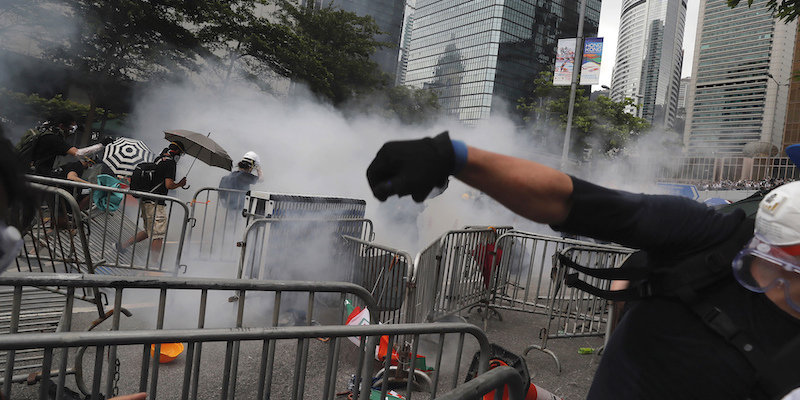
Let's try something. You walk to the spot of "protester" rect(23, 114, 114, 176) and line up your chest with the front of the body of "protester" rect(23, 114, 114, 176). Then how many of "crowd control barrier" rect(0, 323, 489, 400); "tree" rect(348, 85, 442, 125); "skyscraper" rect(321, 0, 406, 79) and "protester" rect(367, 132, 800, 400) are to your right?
2

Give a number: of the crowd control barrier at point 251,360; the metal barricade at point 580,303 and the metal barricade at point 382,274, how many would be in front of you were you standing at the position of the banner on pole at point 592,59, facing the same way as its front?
3

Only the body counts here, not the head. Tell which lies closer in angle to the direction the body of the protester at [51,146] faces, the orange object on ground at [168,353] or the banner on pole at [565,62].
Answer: the banner on pole

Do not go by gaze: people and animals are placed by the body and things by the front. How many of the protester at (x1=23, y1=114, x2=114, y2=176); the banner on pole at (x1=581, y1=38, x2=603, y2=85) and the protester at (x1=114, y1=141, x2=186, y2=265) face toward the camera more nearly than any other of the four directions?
1

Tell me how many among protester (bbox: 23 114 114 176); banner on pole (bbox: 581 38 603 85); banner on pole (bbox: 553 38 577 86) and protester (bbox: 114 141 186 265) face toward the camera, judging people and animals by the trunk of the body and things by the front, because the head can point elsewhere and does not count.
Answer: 2

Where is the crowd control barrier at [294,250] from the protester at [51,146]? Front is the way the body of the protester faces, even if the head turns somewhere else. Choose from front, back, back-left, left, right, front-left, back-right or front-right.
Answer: front-right

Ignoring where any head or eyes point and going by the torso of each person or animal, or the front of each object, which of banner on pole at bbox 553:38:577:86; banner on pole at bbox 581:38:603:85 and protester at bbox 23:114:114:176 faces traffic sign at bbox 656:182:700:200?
the protester

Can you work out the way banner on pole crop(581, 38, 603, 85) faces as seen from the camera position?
facing the viewer

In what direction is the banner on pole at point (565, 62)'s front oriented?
toward the camera

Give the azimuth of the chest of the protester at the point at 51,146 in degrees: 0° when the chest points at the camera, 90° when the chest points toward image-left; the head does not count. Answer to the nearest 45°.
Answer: approximately 270°

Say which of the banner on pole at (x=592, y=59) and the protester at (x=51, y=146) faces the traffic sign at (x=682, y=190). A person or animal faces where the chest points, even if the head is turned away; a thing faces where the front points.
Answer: the protester
